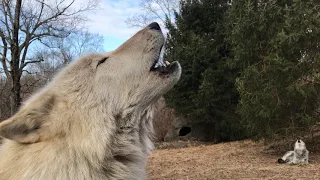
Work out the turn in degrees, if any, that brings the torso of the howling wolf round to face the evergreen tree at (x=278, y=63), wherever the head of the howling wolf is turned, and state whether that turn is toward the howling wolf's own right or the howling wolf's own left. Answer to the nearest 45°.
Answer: approximately 45° to the howling wolf's own left

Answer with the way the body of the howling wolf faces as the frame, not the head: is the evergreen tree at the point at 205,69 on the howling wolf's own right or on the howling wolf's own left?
on the howling wolf's own left

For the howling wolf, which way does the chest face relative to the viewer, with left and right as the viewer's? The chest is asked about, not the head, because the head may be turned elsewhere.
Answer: facing to the right of the viewer
